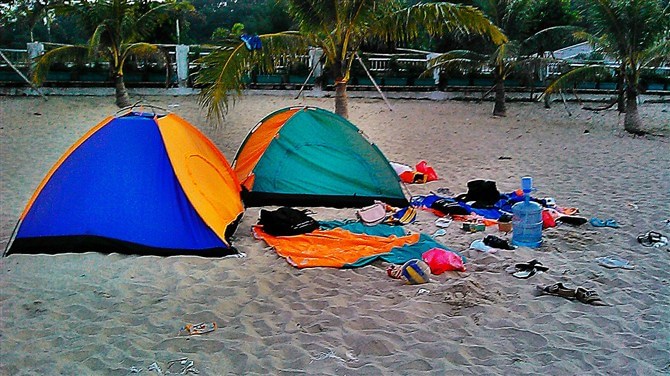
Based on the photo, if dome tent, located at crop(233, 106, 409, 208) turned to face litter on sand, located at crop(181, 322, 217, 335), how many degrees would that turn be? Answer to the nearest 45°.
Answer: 0° — it already faces it
